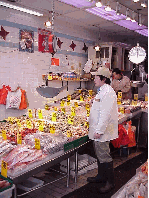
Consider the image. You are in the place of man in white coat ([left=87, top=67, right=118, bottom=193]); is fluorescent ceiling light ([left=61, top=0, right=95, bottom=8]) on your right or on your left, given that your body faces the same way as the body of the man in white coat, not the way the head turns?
on your right

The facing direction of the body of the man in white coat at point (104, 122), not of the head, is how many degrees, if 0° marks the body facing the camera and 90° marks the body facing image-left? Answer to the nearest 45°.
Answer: approximately 90°

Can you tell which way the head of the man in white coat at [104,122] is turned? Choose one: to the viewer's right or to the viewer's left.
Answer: to the viewer's left

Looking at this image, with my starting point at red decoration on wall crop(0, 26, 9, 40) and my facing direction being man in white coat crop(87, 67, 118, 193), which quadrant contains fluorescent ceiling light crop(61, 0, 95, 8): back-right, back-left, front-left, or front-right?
front-left

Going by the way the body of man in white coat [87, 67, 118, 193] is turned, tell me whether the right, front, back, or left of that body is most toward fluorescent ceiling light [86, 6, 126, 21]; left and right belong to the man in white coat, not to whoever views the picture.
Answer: right

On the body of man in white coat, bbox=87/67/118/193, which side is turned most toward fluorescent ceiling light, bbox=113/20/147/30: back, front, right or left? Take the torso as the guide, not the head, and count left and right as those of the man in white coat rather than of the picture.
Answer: right

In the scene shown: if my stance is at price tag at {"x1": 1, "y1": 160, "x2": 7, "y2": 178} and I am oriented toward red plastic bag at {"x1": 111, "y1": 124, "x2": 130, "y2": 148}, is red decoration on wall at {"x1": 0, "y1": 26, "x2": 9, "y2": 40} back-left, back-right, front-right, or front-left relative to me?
front-left

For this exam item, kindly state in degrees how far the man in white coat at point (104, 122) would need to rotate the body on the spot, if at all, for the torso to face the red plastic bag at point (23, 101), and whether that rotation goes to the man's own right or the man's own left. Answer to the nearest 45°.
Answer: approximately 45° to the man's own right

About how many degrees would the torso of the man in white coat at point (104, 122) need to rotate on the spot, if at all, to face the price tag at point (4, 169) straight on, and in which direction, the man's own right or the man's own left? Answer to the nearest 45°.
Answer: approximately 45° to the man's own left

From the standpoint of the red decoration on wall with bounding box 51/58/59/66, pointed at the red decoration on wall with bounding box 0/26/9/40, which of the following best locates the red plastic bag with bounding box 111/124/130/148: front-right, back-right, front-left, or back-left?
front-left
